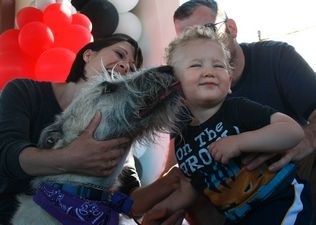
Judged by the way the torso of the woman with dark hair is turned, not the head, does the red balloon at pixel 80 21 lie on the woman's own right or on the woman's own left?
on the woman's own left

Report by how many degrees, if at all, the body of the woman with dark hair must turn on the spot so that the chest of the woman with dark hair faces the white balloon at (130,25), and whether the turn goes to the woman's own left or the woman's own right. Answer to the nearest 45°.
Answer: approximately 135° to the woman's own left

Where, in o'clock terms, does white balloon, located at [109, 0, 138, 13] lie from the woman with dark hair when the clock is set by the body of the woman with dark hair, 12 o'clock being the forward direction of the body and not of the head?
The white balloon is roughly at 8 o'clock from the woman with dark hair.

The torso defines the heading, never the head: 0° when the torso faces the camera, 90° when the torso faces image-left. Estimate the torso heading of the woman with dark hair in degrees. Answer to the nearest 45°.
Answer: approximately 315°

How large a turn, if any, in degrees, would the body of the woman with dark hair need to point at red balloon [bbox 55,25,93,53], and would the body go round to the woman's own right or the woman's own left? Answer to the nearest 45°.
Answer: approximately 135° to the woman's own left

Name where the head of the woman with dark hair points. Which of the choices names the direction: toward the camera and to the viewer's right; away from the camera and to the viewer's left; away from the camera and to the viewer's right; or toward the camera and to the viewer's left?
toward the camera and to the viewer's right
